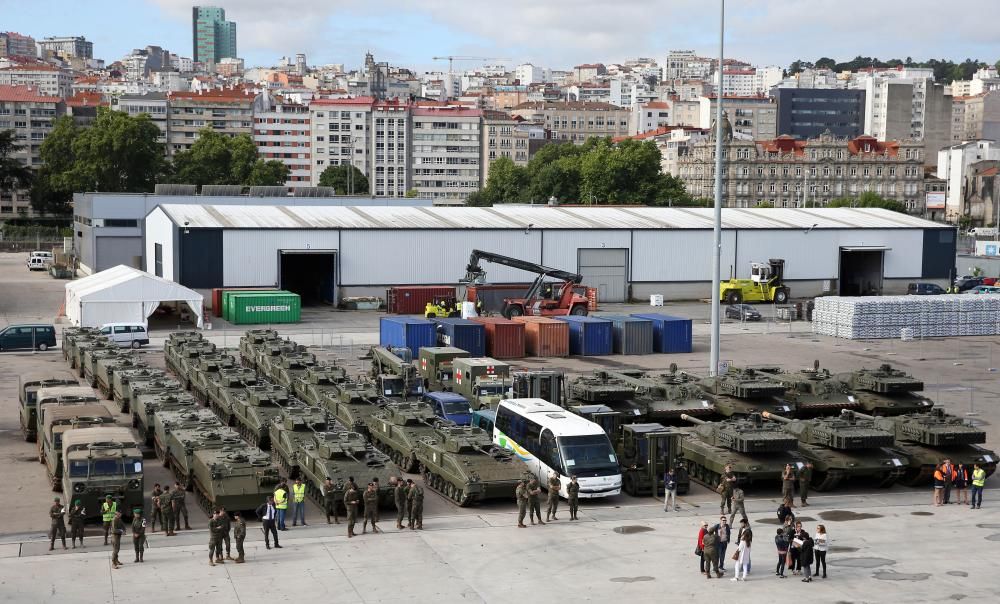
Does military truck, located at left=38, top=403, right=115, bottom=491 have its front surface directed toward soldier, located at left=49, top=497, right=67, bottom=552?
yes

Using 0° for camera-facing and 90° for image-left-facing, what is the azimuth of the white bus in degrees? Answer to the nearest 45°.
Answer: approximately 315°

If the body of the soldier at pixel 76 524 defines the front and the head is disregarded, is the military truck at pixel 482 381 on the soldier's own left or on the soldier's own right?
on the soldier's own left

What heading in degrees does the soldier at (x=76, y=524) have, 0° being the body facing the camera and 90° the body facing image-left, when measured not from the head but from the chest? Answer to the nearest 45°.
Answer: approximately 0°

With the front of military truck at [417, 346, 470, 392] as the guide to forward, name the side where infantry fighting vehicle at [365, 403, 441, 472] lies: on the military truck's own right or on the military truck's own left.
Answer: on the military truck's own right

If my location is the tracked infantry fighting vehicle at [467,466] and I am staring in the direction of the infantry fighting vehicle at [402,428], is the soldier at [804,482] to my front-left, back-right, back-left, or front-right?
back-right
